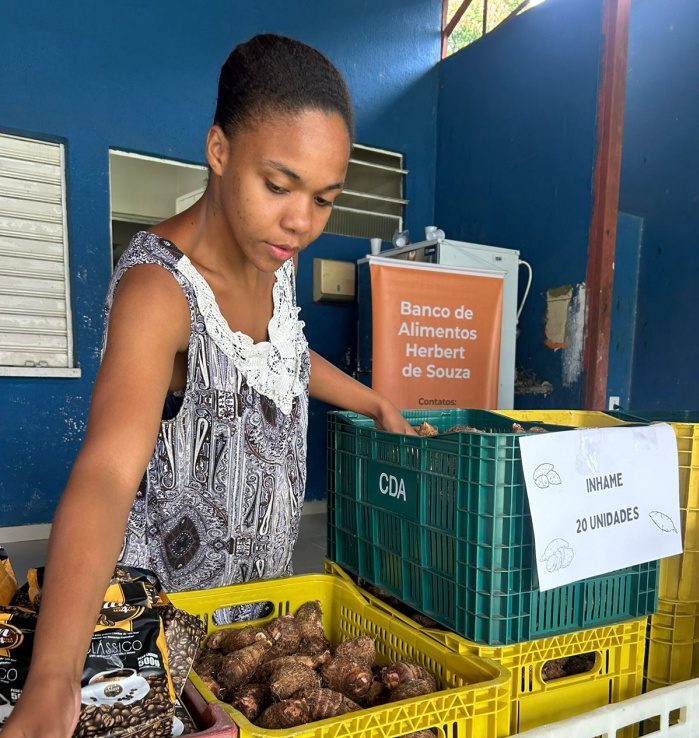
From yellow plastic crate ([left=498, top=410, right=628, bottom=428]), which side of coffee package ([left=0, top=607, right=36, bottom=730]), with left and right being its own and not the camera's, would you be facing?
left

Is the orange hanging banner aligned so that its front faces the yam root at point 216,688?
yes

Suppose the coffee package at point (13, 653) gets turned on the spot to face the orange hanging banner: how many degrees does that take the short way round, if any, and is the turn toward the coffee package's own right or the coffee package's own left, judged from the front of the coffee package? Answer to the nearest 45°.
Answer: approximately 135° to the coffee package's own left

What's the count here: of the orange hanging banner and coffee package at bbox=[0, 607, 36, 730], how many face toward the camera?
2

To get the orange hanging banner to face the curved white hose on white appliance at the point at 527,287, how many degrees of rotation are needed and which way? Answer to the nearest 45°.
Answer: approximately 135° to its left

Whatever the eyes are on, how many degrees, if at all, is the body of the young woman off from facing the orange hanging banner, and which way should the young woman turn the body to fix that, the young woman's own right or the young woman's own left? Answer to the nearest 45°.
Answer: approximately 90° to the young woman's own left

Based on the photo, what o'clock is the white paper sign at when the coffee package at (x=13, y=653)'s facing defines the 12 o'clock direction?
The white paper sign is roughly at 9 o'clock from the coffee package.

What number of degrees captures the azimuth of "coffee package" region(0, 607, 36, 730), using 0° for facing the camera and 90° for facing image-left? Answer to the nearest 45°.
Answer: approximately 0°

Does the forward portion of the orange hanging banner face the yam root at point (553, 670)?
yes

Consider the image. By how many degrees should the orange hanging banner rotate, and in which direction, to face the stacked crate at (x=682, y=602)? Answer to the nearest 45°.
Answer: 0° — it already faces it
